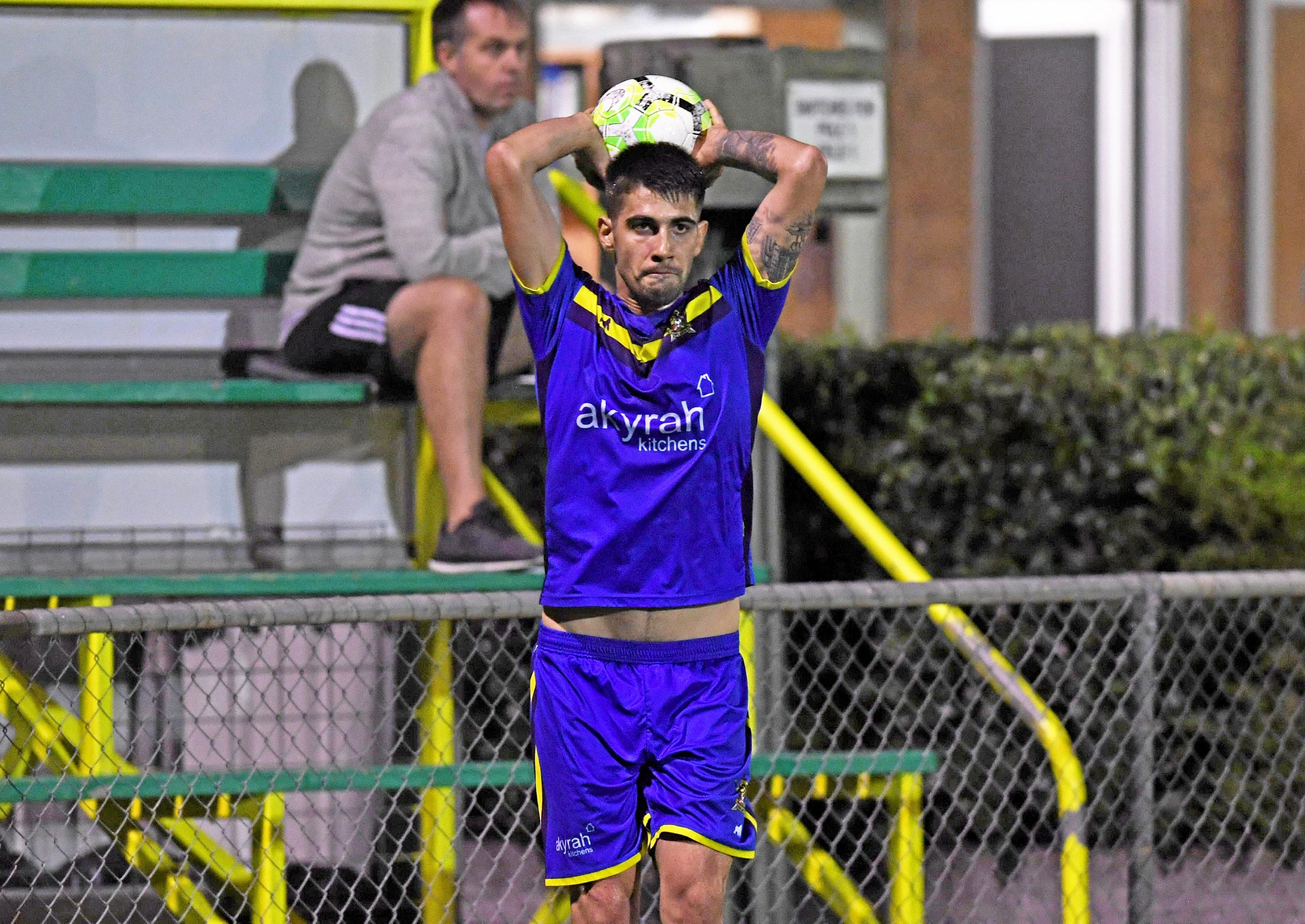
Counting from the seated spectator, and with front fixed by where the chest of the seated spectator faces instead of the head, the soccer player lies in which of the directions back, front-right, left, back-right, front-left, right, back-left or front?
front-right

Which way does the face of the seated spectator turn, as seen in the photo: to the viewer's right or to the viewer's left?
to the viewer's right

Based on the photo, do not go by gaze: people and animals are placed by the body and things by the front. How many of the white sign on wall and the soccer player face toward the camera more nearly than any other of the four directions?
2

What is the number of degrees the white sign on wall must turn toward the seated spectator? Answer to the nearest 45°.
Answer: approximately 90° to its right

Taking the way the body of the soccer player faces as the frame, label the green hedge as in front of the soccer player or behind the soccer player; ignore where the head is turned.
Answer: behind

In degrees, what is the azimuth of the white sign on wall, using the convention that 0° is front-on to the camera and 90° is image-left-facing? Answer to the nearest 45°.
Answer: approximately 0°
